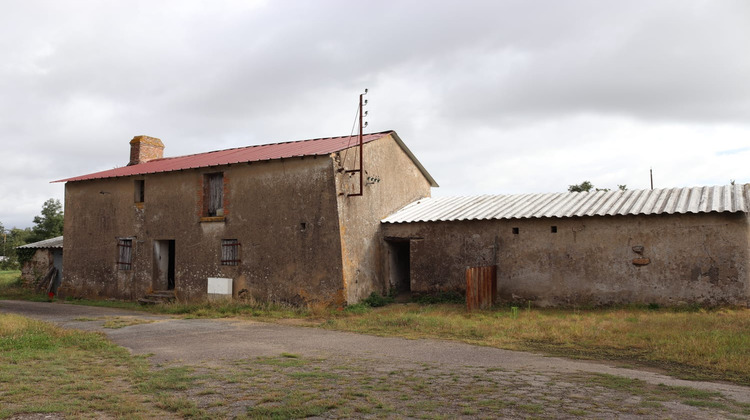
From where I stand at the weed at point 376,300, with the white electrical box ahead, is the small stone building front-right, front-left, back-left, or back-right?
front-right

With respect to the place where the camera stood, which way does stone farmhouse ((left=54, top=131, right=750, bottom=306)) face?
facing the viewer and to the left of the viewer

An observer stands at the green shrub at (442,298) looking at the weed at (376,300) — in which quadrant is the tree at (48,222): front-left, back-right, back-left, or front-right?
front-right

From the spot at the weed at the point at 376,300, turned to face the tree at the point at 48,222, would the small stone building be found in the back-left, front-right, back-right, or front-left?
front-left

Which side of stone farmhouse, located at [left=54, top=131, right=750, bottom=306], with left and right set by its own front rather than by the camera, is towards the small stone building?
right

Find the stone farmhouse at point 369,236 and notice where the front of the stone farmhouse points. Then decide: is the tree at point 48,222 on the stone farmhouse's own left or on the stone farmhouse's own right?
on the stone farmhouse's own right
